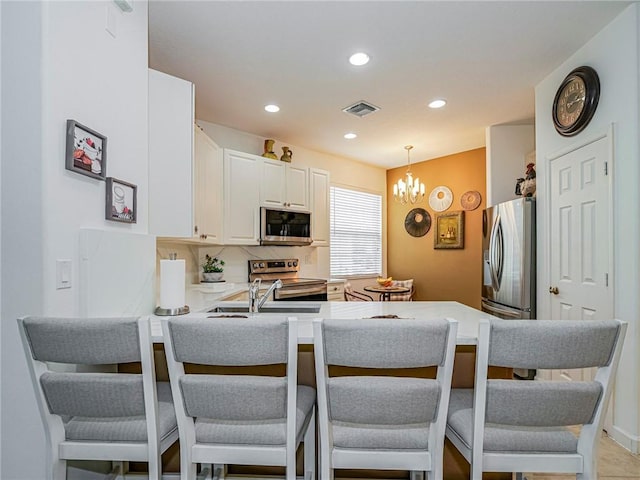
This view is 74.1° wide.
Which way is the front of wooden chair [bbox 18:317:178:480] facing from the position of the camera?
facing away from the viewer and to the right of the viewer

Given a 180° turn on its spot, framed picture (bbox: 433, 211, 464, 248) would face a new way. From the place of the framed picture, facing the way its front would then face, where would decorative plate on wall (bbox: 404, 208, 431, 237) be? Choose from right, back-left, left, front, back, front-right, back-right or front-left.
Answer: left

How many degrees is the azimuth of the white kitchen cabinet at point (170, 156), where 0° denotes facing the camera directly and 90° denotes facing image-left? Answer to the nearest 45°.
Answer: approximately 270°

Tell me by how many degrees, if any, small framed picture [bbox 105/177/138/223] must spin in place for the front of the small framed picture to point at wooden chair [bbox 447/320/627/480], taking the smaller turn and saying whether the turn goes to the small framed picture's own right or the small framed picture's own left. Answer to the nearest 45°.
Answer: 0° — it already faces it

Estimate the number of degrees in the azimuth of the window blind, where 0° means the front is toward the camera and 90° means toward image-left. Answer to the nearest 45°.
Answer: approximately 315°

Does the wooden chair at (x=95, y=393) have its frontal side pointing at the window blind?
yes

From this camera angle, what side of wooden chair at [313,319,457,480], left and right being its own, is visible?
back

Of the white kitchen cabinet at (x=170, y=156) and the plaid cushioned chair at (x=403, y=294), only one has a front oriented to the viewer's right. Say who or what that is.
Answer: the white kitchen cabinet

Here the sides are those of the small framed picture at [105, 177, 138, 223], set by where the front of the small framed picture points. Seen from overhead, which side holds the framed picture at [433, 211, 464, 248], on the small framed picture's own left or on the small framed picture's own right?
on the small framed picture's own left

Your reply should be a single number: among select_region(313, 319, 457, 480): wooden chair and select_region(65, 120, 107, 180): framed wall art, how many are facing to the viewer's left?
0

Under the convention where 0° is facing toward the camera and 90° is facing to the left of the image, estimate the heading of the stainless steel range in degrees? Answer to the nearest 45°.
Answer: approximately 315°

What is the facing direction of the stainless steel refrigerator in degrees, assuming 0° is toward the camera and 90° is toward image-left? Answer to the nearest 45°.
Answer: approximately 45°

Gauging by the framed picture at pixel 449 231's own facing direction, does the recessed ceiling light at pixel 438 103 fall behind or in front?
in front

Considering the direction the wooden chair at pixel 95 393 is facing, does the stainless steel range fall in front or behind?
in front
